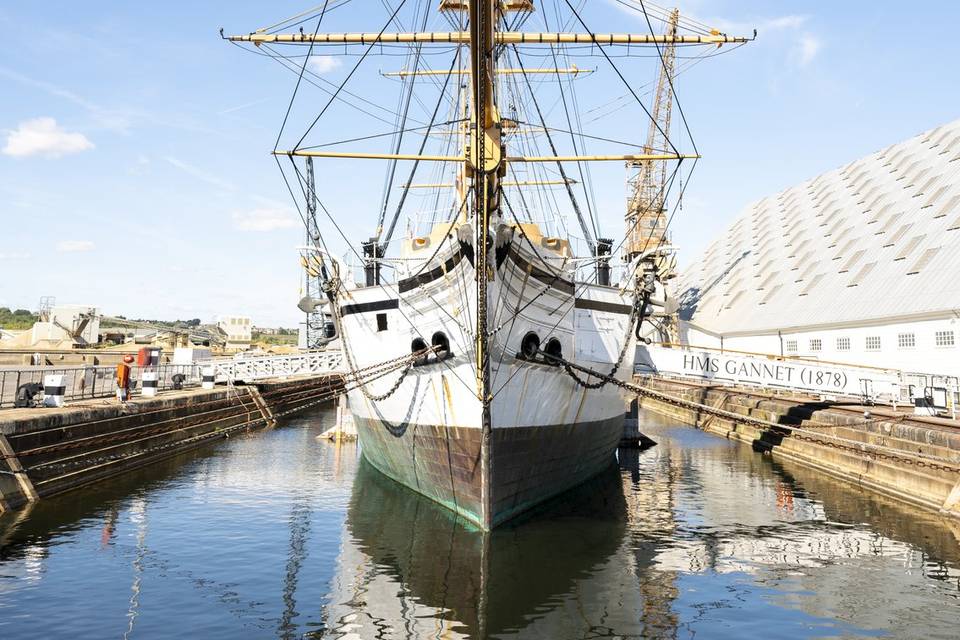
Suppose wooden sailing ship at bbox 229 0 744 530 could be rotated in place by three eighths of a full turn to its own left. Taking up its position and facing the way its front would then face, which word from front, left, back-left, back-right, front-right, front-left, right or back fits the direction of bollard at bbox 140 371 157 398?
back

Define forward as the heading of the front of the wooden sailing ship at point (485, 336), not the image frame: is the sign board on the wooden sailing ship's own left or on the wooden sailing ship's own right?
on the wooden sailing ship's own left

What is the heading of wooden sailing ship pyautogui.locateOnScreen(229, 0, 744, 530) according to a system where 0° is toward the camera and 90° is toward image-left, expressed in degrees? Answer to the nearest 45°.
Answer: approximately 0°

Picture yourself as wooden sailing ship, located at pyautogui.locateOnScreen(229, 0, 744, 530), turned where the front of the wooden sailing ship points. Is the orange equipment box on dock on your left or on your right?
on your right

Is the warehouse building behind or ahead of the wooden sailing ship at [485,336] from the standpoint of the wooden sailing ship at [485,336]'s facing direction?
behind

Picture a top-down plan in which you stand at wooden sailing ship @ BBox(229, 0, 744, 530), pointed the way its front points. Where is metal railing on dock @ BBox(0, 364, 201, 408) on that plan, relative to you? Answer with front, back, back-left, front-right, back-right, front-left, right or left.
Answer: back-right

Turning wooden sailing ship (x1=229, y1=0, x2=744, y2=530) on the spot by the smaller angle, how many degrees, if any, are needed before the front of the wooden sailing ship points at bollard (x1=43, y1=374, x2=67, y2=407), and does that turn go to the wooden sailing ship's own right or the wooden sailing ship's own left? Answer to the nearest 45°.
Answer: approximately 90° to the wooden sailing ship's own right
